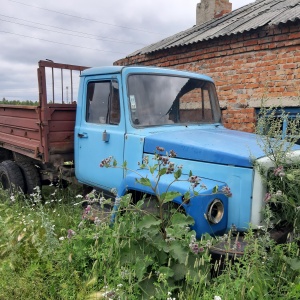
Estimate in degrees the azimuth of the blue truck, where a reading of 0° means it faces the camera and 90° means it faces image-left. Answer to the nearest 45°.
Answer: approximately 315°

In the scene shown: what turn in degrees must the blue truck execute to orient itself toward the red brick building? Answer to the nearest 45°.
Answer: approximately 90° to its left

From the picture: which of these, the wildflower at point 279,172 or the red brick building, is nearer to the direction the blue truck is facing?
the wildflower

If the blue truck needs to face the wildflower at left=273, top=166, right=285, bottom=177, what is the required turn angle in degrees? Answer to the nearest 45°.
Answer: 0° — it already faces it
